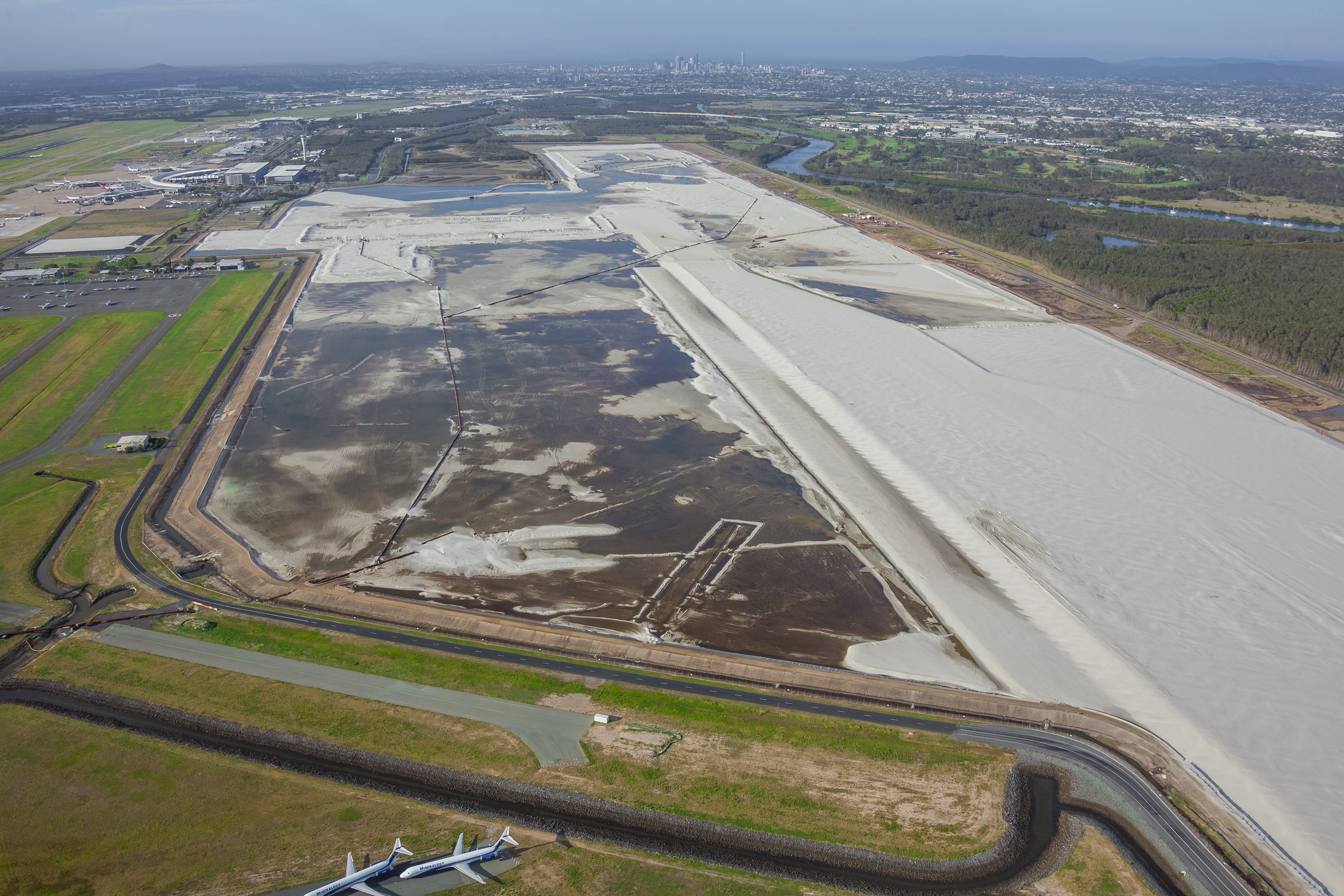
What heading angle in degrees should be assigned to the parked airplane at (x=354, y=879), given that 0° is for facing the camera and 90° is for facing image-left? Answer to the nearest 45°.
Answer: approximately 45°

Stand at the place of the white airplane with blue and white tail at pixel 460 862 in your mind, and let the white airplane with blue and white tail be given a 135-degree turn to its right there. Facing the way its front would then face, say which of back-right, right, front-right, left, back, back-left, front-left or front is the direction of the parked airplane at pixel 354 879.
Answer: left

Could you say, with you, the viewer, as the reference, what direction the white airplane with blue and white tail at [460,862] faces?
facing the viewer and to the left of the viewer
